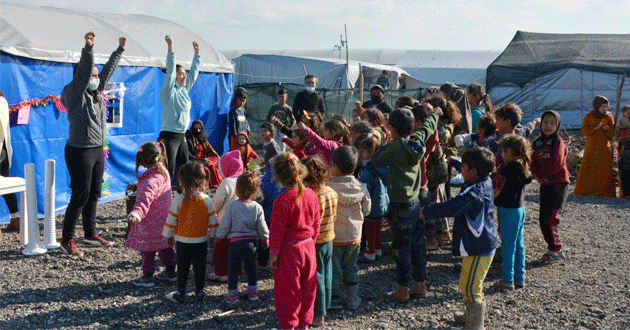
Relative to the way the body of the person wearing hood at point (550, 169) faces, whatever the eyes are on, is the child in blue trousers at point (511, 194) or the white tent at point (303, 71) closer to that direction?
the child in blue trousers

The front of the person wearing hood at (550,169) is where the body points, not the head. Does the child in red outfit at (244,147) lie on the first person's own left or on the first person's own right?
on the first person's own right

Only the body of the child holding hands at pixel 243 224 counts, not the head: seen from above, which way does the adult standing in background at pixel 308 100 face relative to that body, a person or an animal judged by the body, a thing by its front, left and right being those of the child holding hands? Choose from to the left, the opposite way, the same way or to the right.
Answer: the opposite way

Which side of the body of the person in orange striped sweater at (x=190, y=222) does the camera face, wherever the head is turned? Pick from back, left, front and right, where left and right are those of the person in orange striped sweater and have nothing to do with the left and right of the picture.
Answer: back

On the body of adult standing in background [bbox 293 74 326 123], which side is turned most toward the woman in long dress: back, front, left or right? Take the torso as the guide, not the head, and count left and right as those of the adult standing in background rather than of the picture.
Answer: left

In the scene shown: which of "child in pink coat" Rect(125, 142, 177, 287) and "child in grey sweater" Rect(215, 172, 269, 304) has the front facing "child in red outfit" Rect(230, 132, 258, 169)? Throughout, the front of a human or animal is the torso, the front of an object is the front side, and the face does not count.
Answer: "child in grey sweater" Rect(215, 172, 269, 304)

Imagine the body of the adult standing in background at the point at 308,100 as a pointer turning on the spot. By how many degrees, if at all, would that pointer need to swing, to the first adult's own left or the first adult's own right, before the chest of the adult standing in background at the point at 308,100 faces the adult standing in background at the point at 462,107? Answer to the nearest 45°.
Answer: approximately 45° to the first adult's own left

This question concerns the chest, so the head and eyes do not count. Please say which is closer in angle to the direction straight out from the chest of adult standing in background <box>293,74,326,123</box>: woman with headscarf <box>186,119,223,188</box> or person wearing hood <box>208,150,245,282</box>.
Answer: the person wearing hood

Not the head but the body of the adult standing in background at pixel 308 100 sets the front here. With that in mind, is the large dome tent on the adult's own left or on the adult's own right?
on the adult's own right
